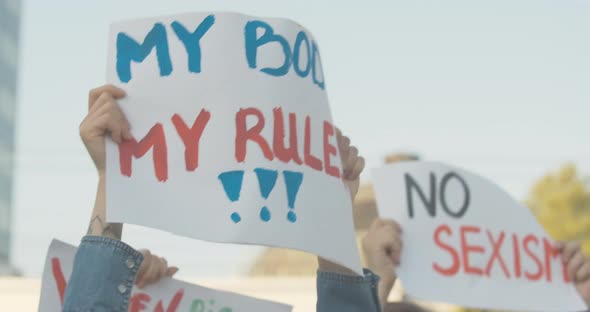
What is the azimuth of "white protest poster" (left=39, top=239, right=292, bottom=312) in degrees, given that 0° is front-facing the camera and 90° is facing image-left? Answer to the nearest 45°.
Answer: approximately 0°

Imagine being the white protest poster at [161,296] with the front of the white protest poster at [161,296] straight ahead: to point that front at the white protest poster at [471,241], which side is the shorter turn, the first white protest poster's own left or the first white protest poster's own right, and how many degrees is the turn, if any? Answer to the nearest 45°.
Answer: approximately 135° to the first white protest poster's own left

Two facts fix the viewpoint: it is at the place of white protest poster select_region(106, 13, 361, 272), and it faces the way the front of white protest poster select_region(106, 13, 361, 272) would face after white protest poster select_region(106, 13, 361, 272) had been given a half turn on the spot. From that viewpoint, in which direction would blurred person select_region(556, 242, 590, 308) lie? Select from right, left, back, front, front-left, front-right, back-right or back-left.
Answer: front-right

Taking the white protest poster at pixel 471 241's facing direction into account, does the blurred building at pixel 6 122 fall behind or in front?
behind

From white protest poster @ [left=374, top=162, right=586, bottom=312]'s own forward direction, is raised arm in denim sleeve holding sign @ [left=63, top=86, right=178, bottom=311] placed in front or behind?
in front

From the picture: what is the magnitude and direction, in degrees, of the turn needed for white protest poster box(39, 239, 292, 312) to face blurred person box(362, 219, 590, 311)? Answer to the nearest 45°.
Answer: approximately 135° to its left
